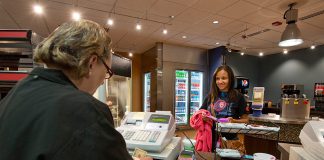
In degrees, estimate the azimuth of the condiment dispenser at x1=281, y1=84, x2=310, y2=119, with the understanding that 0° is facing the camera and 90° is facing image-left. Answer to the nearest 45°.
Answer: approximately 0°

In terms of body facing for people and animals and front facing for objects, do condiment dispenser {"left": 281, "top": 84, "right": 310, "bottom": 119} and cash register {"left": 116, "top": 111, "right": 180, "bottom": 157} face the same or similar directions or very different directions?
same or similar directions

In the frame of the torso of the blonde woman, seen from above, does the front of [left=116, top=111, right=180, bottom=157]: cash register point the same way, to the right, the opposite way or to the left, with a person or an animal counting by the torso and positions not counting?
the opposite way

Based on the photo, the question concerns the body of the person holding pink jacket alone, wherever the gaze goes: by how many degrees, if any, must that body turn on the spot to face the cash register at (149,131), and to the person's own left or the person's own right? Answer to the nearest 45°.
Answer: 0° — they already face it

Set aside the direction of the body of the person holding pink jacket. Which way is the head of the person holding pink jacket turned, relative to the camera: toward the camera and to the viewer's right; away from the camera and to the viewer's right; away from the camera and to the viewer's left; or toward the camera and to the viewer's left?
toward the camera and to the viewer's left

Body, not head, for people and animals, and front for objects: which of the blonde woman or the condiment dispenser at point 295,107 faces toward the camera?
the condiment dispenser

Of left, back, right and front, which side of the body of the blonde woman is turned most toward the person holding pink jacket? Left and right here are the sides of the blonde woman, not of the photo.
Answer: front

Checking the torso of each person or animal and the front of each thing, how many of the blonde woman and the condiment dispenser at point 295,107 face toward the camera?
1

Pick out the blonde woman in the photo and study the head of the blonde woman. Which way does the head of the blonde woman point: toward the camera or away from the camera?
away from the camera

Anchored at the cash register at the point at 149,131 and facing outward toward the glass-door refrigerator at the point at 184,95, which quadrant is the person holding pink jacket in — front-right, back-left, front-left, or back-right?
front-right

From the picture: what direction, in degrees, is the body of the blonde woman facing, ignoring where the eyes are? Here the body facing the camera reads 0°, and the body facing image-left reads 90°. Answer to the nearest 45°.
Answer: approximately 225°

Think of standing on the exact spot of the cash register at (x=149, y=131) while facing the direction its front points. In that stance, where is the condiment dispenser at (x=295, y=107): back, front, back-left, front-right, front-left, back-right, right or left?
back

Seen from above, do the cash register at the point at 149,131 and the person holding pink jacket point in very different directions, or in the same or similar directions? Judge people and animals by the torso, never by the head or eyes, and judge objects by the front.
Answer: same or similar directions

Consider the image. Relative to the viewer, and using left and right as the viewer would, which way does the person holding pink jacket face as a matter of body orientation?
facing the viewer and to the left of the viewer
